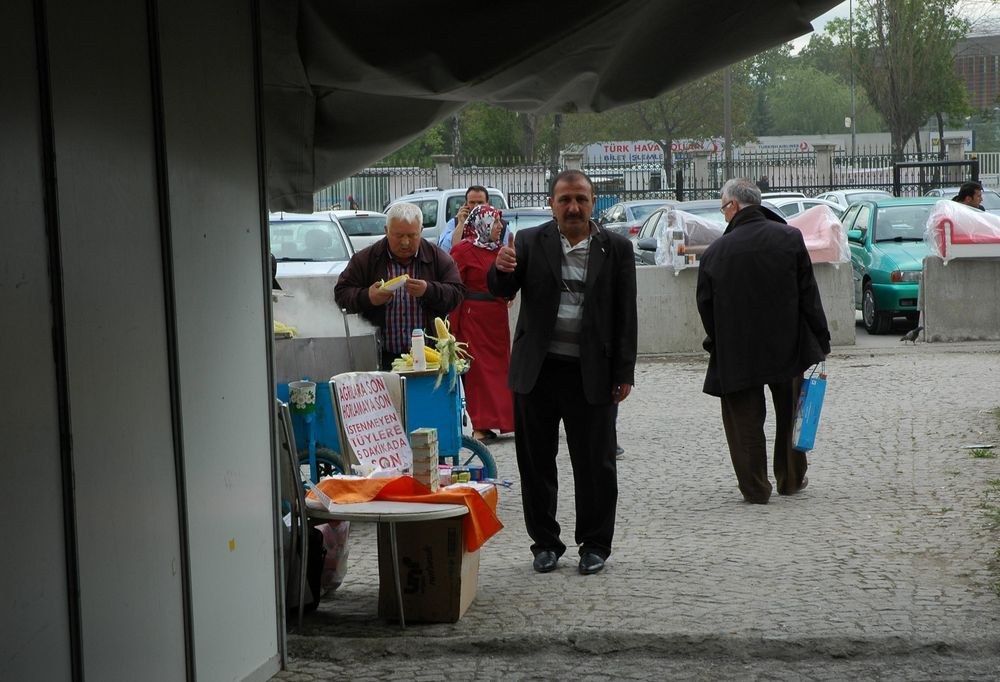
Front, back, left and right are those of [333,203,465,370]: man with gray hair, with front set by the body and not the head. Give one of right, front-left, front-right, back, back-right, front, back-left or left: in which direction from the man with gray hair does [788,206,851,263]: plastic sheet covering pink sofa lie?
back-left

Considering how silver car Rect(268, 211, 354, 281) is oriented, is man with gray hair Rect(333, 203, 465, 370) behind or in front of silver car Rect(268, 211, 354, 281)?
in front

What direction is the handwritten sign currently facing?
toward the camera

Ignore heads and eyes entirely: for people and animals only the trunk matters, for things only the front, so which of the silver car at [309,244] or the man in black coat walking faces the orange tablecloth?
the silver car

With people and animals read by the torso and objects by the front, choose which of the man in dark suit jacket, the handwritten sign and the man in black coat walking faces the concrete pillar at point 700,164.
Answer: the man in black coat walking

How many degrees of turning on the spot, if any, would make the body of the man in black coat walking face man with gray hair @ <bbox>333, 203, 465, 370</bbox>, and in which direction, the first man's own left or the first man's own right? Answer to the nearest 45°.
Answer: approximately 90° to the first man's own left

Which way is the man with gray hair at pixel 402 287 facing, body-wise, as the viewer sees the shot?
toward the camera

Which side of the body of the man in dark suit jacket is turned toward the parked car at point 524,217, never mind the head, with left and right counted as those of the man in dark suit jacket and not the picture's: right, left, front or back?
back

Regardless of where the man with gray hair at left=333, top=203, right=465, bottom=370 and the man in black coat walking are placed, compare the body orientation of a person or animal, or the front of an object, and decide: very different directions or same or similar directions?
very different directions

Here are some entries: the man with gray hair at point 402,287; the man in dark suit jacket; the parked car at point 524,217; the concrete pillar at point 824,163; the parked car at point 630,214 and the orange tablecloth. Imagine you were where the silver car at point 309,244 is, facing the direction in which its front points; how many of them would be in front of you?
3

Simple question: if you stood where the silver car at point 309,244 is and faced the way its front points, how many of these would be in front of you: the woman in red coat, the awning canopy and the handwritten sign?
3

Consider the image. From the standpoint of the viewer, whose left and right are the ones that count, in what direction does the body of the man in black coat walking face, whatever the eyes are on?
facing away from the viewer
